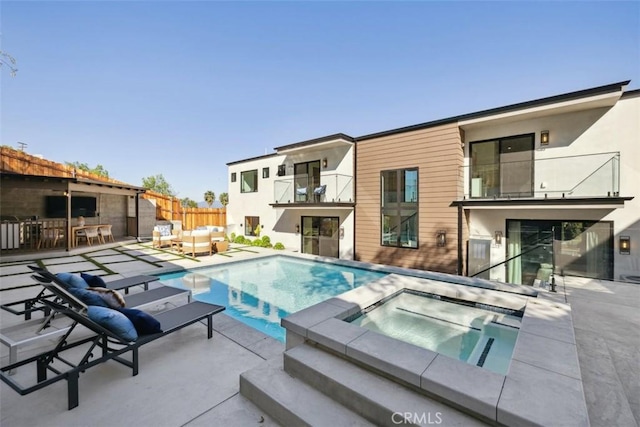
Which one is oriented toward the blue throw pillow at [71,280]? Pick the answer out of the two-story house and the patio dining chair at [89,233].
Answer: the two-story house

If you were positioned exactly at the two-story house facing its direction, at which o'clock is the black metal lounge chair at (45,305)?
The black metal lounge chair is roughly at 12 o'clock from the two-story house.

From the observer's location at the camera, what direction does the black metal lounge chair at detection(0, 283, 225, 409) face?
facing away from the viewer and to the right of the viewer

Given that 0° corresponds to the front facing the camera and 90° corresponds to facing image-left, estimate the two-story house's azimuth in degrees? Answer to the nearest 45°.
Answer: approximately 45°

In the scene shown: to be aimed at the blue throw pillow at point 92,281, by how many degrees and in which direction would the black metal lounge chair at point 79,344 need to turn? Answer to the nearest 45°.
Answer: approximately 45° to its left
